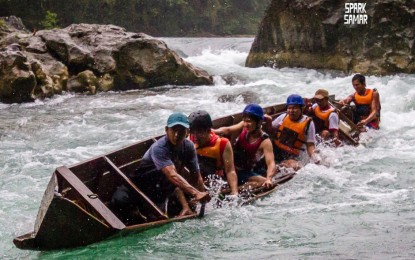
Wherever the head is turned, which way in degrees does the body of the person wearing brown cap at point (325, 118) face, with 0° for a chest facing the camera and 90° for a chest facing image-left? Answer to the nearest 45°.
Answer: approximately 45°

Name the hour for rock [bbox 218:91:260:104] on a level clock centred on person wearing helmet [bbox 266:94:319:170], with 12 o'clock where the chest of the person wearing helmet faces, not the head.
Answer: The rock is roughly at 4 o'clock from the person wearing helmet.

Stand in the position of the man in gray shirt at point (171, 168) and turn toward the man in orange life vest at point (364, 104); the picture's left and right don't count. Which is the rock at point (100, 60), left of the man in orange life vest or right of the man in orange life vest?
left

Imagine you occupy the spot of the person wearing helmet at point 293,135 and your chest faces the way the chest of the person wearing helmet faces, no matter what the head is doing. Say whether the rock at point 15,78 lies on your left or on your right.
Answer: on your right

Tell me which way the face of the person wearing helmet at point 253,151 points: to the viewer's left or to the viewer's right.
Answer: to the viewer's left

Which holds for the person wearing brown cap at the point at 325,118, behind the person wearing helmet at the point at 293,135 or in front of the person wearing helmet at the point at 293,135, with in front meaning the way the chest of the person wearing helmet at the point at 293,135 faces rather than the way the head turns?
behind

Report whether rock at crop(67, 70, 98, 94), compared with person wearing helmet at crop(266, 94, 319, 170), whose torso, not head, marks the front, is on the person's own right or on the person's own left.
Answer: on the person's own right

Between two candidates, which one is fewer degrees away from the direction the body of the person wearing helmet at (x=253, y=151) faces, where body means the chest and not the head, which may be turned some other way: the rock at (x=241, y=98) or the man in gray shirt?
the man in gray shirt
